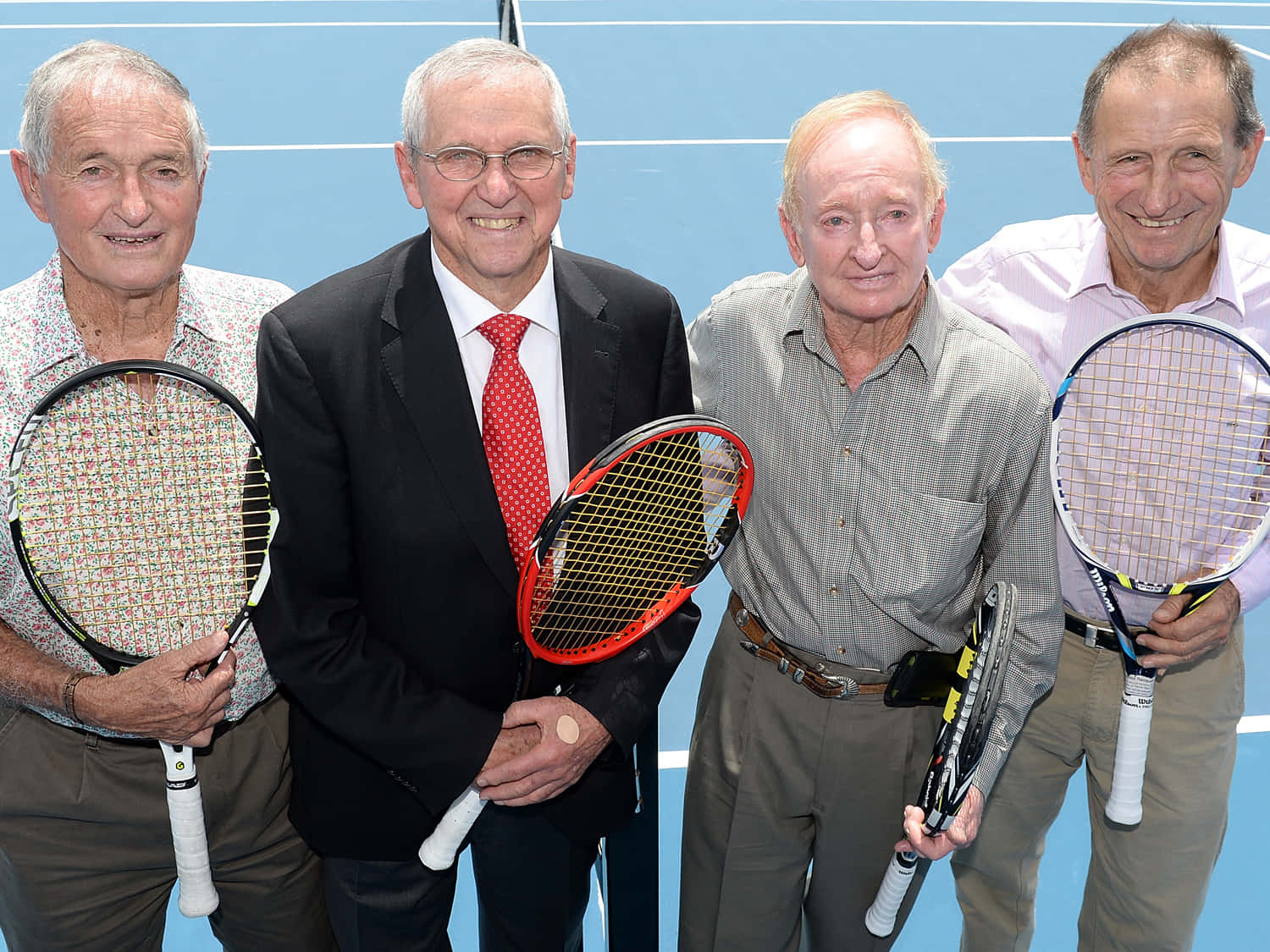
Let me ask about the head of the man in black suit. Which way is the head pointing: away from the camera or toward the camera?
toward the camera

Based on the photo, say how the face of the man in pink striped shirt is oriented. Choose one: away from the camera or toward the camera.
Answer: toward the camera

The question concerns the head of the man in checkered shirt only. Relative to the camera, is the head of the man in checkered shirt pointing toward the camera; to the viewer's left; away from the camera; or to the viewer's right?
toward the camera

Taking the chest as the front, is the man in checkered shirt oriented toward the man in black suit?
no

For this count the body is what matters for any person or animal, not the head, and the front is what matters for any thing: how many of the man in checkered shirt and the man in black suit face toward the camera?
2

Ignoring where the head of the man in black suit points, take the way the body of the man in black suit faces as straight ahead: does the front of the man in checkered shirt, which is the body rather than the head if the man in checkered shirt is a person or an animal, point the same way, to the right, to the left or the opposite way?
the same way

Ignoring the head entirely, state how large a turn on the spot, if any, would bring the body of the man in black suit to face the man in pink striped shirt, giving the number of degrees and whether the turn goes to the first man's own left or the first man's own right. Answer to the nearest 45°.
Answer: approximately 90° to the first man's own left

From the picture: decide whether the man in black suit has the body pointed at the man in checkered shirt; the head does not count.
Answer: no

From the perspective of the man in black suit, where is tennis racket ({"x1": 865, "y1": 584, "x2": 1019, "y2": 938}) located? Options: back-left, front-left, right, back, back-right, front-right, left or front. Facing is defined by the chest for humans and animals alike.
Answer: left

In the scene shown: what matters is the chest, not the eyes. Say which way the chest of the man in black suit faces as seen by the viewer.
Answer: toward the camera

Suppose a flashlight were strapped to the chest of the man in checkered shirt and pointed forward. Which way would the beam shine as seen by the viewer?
toward the camera

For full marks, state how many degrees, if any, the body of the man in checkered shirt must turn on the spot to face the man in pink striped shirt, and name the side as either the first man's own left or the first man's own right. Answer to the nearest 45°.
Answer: approximately 135° to the first man's own left
